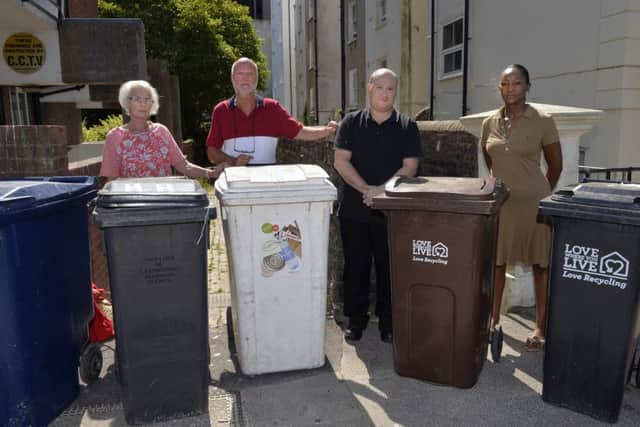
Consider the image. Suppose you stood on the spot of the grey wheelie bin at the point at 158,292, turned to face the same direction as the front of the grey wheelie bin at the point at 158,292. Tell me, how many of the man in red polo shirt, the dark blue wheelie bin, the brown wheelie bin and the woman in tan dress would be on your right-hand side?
1

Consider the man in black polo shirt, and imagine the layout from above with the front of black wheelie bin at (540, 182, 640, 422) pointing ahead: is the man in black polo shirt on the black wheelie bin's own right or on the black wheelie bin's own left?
on the black wheelie bin's own right

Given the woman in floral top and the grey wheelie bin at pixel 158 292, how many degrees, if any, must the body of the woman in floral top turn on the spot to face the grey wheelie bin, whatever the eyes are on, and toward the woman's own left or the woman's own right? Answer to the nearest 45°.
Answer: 0° — they already face it

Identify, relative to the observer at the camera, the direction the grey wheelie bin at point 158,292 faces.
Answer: facing the viewer

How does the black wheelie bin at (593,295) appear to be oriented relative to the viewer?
toward the camera

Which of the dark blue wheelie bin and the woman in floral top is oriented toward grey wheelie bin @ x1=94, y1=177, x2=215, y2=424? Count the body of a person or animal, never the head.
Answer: the woman in floral top

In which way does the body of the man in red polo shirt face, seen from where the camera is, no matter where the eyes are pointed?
toward the camera

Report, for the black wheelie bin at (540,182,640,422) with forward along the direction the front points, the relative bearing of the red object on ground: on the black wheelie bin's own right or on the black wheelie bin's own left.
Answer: on the black wheelie bin's own right

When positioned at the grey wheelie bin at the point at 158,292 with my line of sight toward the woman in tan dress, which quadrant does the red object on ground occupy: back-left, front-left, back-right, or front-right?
back-left

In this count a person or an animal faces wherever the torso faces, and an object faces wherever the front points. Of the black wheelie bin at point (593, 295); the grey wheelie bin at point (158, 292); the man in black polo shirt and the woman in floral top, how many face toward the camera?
4

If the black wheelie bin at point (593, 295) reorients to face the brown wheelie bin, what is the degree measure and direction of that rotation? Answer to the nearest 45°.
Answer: approximately 90° to its right

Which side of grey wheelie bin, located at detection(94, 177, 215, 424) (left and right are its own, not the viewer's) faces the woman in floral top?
back

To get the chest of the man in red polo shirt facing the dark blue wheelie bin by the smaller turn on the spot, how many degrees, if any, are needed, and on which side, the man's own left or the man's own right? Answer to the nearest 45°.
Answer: approximately 45° to the man's own right

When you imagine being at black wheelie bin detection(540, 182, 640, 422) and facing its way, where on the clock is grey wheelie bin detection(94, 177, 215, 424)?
grey wheelie bin detection(94, 177, 215, 424) is roughly at 2 o'clock from black wheelie bin detection(540, 182, 640, 422).

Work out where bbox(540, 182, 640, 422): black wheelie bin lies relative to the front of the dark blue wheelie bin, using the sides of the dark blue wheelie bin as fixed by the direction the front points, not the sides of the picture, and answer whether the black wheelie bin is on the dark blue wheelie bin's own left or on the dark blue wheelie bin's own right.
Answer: on the dark blue wheelie bin's own left

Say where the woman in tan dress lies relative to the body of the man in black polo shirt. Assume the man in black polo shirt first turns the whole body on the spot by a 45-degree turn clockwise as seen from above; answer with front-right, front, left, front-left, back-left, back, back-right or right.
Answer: back-left

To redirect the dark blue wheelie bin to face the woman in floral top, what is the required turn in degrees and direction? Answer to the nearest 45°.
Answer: approximately 180°

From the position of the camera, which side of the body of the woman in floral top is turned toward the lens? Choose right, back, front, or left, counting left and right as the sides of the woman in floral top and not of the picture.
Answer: front
